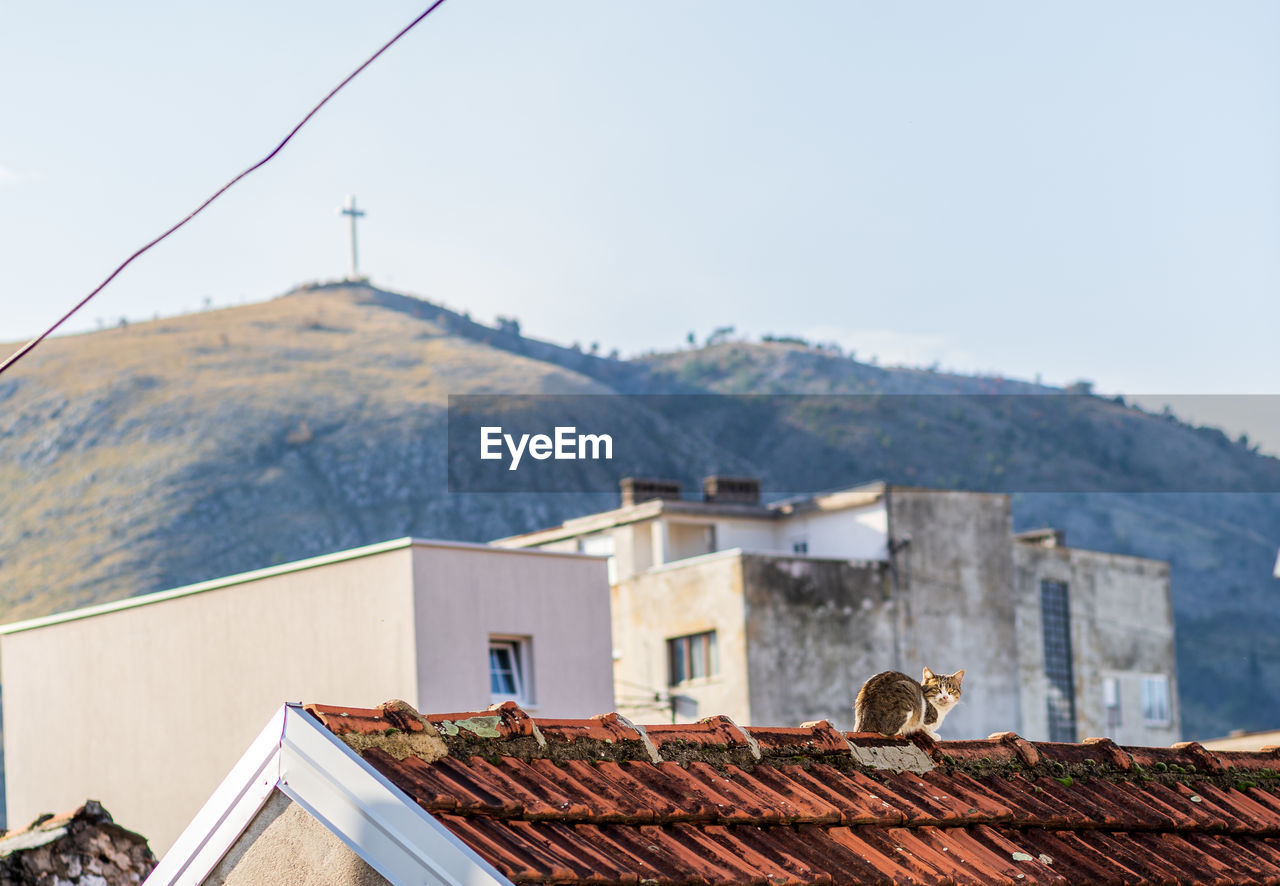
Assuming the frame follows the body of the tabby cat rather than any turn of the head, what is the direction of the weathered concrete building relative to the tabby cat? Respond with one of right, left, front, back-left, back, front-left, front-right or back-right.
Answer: left

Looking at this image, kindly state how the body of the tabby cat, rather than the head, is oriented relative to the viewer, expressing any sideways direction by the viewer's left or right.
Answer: facing to the right of the viewer
